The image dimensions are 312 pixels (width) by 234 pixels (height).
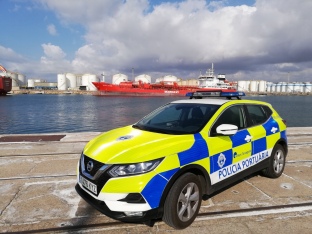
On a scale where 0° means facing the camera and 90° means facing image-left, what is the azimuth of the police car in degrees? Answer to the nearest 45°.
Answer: approximately 45°
